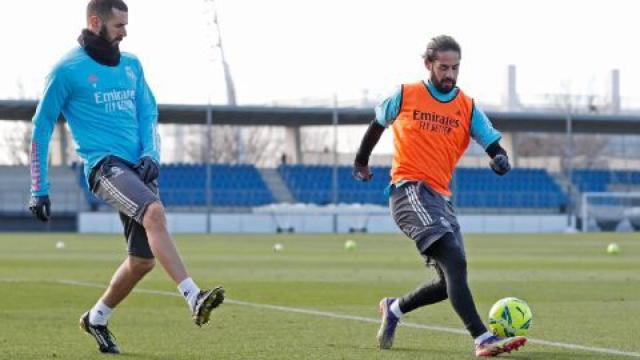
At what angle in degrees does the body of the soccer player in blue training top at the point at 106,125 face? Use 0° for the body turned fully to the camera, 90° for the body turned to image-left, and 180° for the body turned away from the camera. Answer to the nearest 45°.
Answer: approximately 315°

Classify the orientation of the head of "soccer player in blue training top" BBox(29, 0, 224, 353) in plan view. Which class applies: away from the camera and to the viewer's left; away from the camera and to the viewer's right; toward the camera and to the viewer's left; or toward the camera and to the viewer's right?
toward the camera and to the viewer's right

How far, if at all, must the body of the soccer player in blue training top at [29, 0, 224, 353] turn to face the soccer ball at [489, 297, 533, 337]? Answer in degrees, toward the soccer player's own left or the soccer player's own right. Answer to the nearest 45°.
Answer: approximately 45° to the soccer player's own left

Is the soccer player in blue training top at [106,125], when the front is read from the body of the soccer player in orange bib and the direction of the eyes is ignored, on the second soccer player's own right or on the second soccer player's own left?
on the second soccer player's own right
